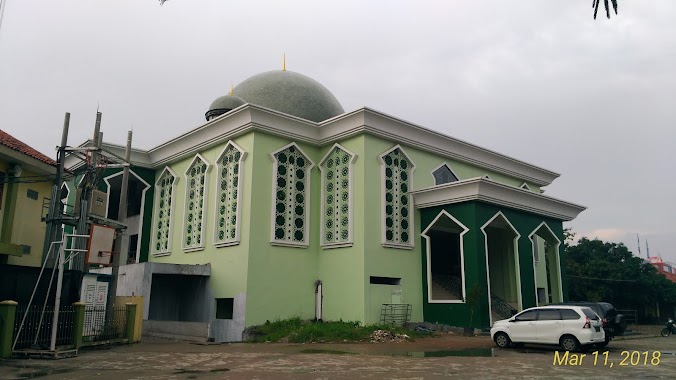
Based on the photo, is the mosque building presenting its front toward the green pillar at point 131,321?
no

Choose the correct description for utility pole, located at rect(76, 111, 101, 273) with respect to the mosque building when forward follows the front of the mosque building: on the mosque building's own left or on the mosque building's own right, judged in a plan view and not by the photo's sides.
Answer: on the mosque building's own right

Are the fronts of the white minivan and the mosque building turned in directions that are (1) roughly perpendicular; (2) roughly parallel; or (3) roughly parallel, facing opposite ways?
roughly parallel, facing opposite ways

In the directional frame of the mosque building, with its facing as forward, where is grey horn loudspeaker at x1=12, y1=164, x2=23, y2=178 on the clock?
The grey horn loudspeaker is roughly at 4 o'clock from the mosque building.

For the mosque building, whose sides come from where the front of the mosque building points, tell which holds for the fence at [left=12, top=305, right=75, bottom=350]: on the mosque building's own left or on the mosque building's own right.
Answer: on the mosque building's own right

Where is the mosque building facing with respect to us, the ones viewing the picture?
facing the viewer and to the right of the viewer

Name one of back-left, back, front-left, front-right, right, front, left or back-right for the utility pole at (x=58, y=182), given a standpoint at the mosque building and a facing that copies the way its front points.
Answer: right

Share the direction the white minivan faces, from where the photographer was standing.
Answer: facing away from the viewer and to the left of the viewer

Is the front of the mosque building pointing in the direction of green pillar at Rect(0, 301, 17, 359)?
no

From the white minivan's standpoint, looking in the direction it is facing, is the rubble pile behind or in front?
in front

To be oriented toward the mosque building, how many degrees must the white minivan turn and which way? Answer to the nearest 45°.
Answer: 0° — it already faces it

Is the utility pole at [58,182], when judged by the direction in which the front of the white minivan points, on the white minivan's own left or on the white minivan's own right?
on the white minivan's own left

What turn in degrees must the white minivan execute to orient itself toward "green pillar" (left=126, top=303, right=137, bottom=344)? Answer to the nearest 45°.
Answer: approximately 45° to its left

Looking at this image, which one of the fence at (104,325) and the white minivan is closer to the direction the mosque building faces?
the white minivan

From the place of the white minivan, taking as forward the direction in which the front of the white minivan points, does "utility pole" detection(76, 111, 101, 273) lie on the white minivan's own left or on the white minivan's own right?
on the white minivan's own left
